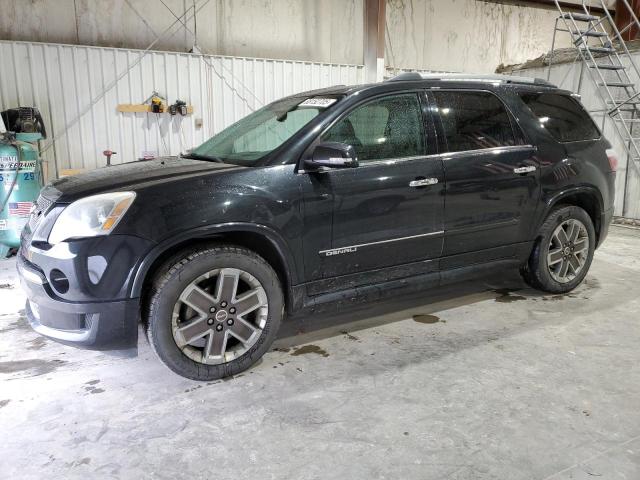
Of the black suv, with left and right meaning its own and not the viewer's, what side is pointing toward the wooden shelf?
right

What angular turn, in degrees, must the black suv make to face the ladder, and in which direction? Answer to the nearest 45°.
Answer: approximately 180°
